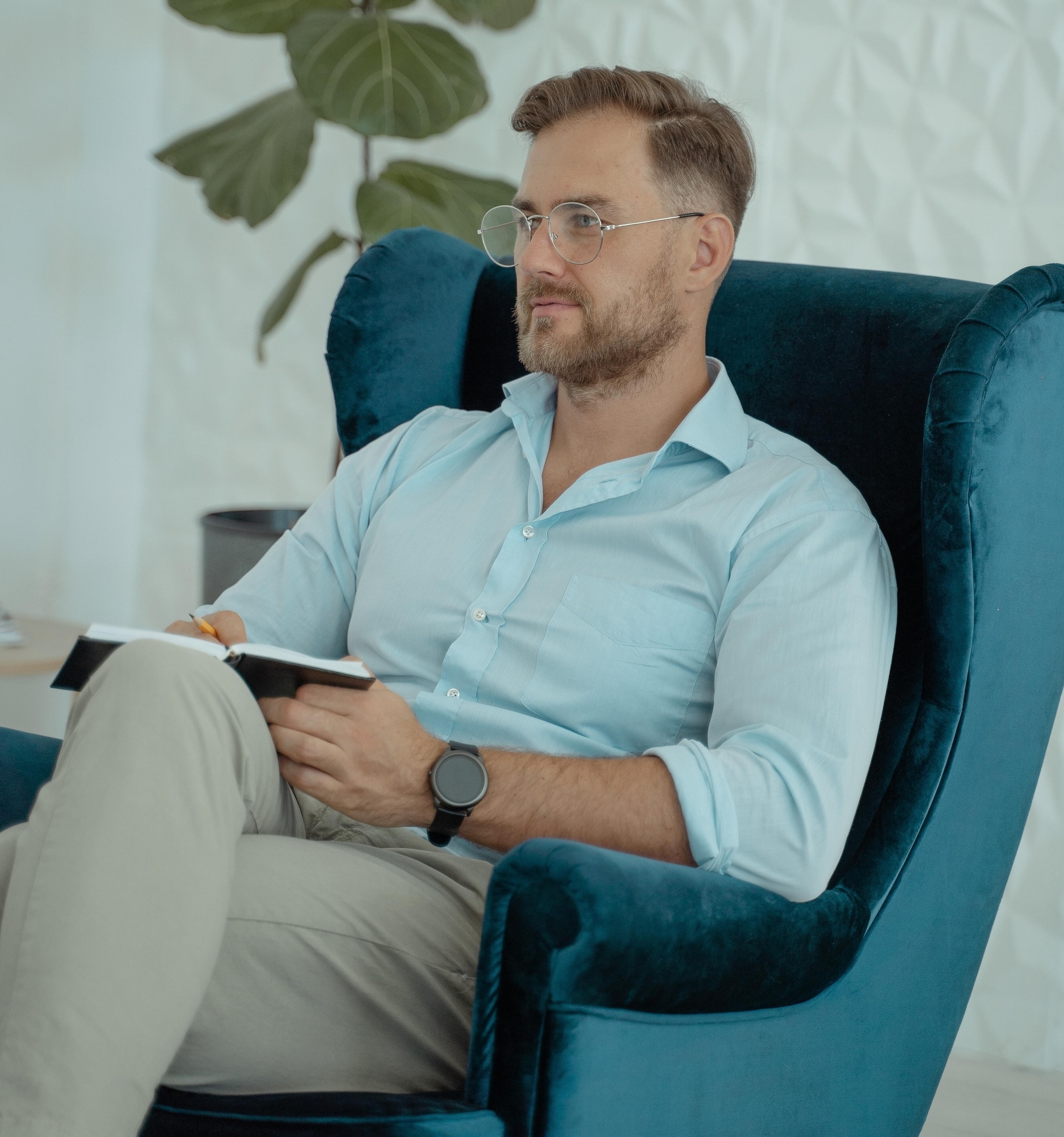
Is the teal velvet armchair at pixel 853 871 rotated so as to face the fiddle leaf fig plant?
no

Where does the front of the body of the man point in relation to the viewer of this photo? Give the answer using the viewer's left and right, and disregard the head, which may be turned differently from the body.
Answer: facing the viewer and to the left of the viewer

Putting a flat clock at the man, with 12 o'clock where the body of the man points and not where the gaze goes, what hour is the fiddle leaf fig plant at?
The fiddle leaf fig plant is roughly at 4 o'clock from the man.

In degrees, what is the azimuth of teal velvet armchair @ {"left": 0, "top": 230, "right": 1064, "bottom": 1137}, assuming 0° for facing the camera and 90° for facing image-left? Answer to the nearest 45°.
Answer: approximately 45°

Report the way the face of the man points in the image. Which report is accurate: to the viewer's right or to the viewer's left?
to the viewer's left
